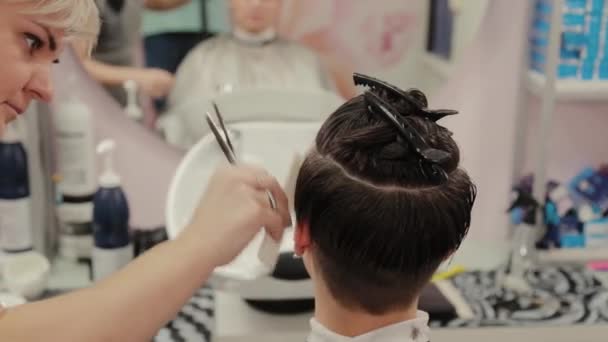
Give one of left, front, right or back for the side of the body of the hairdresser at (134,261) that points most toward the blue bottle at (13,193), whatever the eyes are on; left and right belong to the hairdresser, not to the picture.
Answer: left

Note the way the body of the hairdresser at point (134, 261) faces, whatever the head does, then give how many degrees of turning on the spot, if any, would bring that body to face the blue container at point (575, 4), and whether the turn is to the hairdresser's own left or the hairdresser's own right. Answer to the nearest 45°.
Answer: approximately 45° to the hairdresser's own left

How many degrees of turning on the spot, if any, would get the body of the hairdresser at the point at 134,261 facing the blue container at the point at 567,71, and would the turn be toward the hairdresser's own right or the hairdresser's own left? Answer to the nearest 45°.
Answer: approximately 45° to the hairdresser's own left

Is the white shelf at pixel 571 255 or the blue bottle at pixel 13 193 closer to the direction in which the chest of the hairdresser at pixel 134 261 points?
the white shelf

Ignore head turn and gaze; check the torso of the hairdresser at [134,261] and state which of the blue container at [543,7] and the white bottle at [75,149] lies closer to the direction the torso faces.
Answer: the blue container

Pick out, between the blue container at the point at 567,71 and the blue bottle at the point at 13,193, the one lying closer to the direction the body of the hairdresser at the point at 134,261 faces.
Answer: the blue container

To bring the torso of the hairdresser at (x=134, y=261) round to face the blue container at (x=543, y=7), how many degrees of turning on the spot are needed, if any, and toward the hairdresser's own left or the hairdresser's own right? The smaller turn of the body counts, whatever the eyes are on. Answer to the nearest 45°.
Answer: approximately 45° to the hairdresser's own left

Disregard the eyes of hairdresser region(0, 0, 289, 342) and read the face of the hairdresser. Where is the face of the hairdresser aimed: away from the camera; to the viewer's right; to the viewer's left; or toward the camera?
to the viewer's right

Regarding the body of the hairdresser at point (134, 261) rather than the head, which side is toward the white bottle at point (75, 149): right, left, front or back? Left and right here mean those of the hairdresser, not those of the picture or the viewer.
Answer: left

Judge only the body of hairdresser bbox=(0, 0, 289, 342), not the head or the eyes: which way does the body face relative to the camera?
to the viewer's right

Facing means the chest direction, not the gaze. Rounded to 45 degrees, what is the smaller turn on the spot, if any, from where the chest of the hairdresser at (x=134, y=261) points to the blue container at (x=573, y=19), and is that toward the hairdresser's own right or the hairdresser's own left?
approximately 45° to the hairdresser's own left

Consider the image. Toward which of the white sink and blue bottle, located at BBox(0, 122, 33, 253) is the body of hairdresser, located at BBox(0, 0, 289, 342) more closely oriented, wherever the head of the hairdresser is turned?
the white sink

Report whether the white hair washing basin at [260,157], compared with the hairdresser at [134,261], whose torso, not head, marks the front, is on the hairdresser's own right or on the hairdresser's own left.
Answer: on the hairdresser's own left
